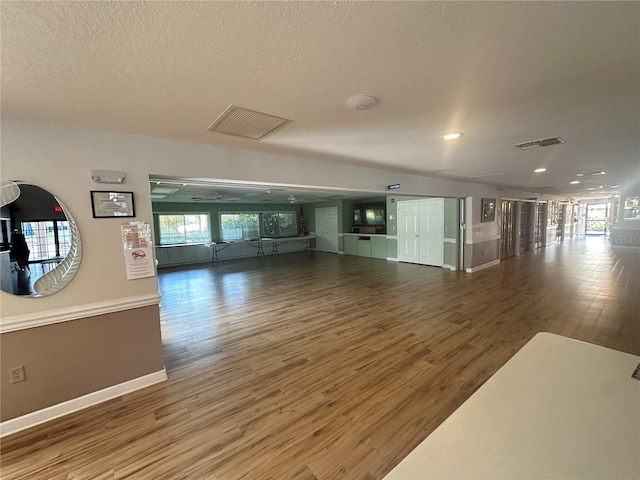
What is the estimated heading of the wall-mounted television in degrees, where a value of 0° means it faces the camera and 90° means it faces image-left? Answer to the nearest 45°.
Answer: approximately 45°

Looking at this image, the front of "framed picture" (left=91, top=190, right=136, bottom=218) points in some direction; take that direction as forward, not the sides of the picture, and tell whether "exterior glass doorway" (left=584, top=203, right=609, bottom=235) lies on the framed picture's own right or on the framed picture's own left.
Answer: on the framed picture's own left

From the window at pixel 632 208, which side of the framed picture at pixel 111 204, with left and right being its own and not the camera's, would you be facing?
left

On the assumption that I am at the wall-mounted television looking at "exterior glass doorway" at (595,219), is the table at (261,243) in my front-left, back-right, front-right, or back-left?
back-left

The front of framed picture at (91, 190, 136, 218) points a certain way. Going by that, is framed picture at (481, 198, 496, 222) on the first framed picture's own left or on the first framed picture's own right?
on the first framed picture's own left

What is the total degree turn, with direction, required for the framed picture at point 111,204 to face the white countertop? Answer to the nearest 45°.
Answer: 0° — it already faces it

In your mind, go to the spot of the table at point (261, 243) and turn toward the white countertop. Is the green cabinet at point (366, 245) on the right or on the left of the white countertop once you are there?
left

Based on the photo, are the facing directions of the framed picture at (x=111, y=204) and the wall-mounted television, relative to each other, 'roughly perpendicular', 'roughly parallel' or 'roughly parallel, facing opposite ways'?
roughly perpendicular
